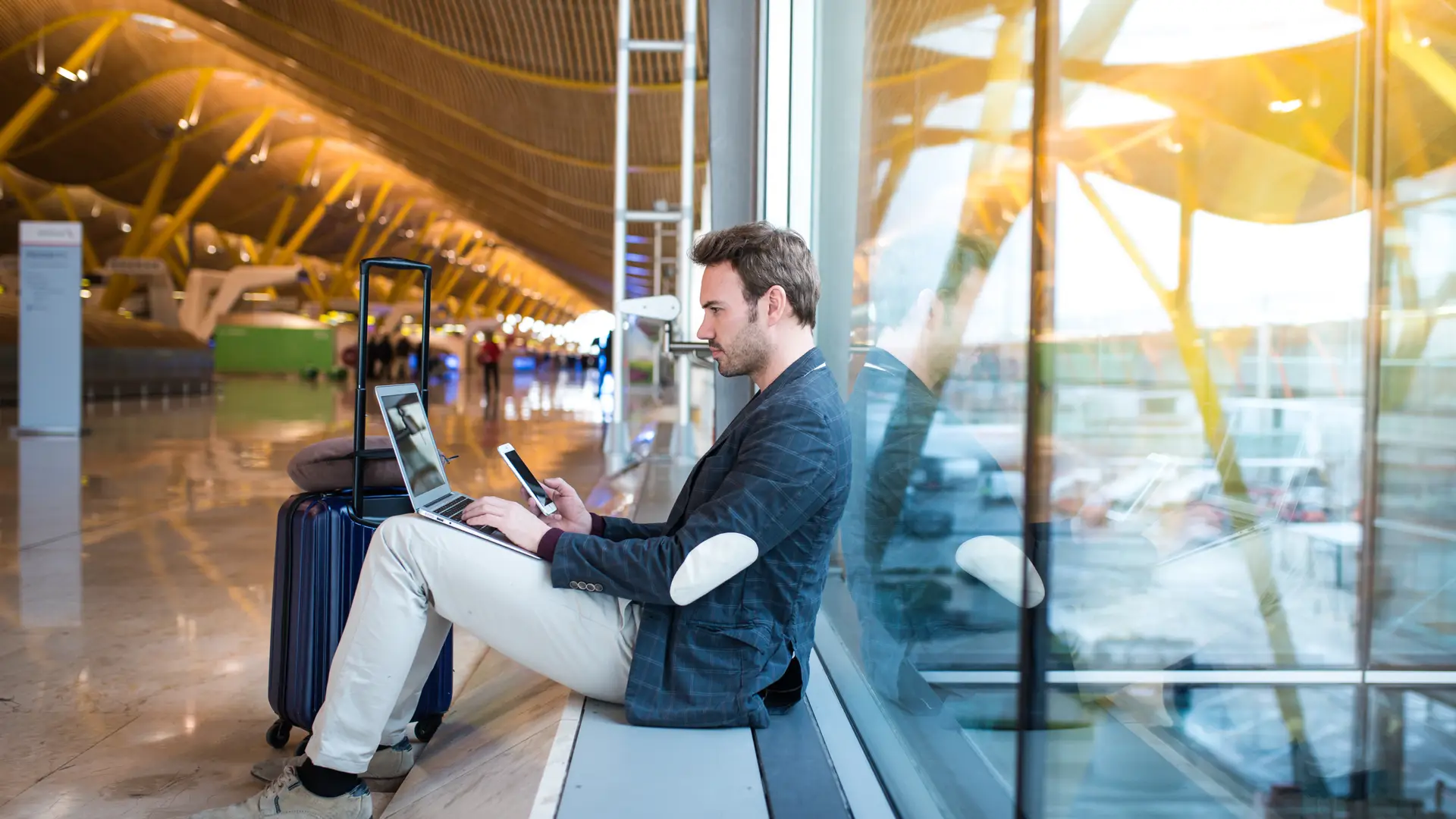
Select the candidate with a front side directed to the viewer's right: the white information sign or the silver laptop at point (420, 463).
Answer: the silver laptop

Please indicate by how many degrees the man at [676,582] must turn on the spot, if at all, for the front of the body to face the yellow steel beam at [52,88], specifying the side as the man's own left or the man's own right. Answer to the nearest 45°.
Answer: approximately 45° to the man's own right

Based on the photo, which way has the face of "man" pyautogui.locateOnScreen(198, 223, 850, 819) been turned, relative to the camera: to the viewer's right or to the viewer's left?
to the viewer's left

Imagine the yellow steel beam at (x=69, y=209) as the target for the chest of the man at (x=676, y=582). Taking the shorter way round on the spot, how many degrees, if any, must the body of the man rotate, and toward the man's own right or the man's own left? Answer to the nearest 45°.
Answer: approximately 90° to the man's own right

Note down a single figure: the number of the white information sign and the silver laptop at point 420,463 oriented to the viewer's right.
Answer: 1

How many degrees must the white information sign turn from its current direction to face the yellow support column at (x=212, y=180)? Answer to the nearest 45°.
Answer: approximately 180°

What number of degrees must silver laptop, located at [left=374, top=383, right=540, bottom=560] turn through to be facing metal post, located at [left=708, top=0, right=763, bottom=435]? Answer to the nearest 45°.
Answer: approximately 45° to its left

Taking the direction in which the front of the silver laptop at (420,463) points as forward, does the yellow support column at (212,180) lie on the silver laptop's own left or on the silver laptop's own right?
on the silver laptop's own left

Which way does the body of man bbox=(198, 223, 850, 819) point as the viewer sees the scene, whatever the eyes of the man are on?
to the viewer's left

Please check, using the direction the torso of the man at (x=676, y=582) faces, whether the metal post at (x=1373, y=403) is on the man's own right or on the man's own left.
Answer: on the man's own left

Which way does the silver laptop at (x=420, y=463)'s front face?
to the viewer's right
